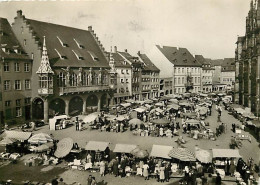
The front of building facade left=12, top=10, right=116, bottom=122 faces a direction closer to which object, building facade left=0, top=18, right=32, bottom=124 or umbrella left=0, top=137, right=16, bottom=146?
the umbrella

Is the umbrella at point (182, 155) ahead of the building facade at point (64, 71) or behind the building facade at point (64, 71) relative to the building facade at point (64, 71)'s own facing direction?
ahead

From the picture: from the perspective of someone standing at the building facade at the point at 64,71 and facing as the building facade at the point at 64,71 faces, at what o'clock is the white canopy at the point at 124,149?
The white canopy is roughly at 1 o'clock from the building facade.

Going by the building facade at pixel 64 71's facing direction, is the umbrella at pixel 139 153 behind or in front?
in front

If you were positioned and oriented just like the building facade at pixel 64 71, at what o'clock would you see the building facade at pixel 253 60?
the building facade at pixel 253 60 is roughly at 11 o'clock from the building facade at pixel 64 71.

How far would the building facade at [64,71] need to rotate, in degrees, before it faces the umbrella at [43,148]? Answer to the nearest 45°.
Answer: approximately 45° to its right

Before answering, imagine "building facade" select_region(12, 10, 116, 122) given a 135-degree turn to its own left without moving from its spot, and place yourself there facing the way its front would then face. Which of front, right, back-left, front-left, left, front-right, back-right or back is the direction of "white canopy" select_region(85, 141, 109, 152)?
back

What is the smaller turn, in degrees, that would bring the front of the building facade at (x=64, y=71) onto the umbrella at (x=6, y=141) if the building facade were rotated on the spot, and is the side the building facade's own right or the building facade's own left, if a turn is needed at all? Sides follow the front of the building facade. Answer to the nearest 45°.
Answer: approximately 45° to the building facade's own right

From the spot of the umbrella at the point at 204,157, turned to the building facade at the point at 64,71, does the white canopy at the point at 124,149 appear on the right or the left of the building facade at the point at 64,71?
left

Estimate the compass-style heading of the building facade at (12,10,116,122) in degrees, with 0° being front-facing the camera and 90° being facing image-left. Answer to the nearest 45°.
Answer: approximately 315°

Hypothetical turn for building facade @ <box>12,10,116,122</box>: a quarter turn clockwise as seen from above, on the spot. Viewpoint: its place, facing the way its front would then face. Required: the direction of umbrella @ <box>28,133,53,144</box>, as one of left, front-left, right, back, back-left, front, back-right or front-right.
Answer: front-left
